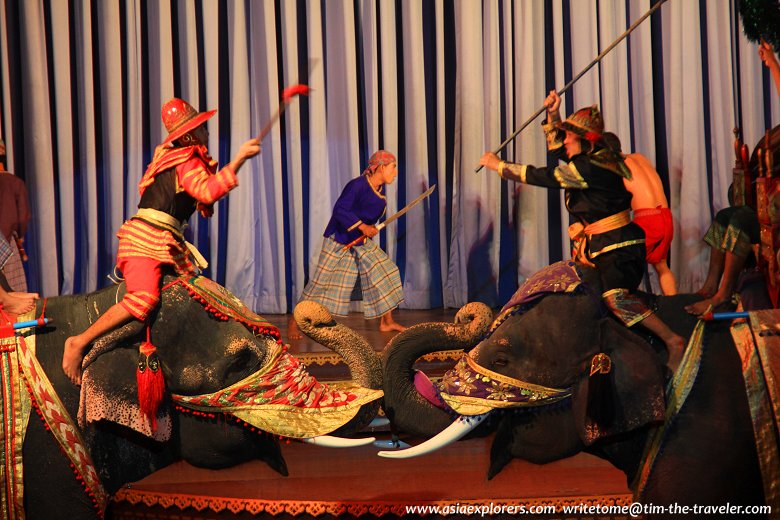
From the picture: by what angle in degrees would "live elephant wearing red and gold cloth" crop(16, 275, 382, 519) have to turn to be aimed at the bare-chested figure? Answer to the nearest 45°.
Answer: approximately 45° to its left

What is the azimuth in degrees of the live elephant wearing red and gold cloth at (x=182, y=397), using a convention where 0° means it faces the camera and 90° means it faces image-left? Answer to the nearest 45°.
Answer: approximately 270°
